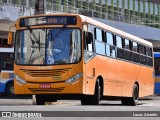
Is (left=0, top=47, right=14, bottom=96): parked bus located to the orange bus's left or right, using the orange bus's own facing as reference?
on its right

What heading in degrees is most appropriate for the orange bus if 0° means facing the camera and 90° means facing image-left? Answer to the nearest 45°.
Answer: approximately 45°
